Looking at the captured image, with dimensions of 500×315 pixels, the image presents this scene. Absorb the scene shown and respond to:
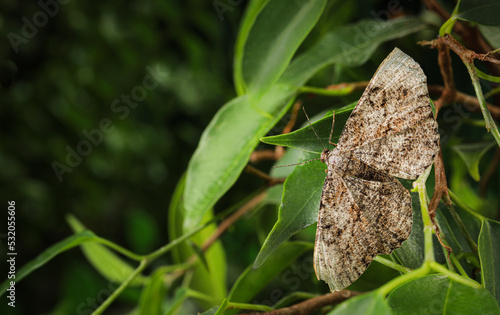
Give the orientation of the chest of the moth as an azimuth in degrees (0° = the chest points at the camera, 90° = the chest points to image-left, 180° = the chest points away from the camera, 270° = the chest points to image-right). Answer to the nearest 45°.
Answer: approximately 90°
